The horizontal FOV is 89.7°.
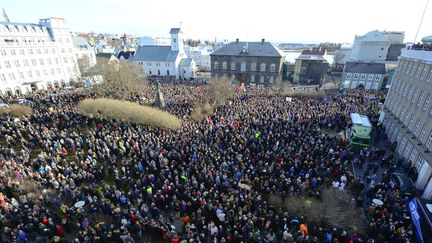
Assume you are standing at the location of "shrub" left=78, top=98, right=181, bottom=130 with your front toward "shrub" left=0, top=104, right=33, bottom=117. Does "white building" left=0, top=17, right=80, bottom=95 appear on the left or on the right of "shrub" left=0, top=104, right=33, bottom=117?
right

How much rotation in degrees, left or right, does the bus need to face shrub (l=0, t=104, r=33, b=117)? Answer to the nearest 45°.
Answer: approximately 45° to its right

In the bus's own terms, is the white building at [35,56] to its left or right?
on its right

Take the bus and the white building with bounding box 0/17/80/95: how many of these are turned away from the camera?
0

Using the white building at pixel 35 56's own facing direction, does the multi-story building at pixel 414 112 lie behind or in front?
in front

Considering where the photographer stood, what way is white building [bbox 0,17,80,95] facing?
facing the viewer and to the right of the viewer

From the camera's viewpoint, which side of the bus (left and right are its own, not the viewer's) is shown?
front

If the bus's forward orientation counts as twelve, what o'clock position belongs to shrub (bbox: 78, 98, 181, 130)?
The shrub is roughly at 2 o'clock from the bus.

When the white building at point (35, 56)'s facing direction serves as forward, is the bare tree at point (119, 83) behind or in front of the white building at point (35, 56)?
in front

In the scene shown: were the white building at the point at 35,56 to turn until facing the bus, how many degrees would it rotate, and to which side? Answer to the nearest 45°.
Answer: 0° — it already faces it

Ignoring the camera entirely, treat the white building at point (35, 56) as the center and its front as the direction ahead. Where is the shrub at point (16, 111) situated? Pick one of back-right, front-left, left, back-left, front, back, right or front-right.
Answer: front-right
